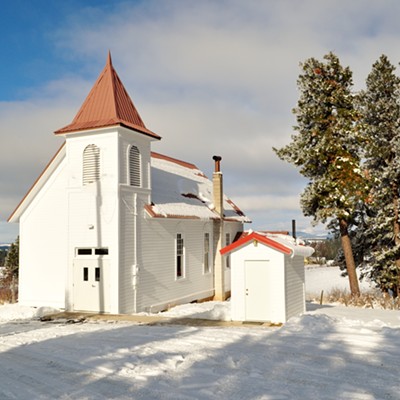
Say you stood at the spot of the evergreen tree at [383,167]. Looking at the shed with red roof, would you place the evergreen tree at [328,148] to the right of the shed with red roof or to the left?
right

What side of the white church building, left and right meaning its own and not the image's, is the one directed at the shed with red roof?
left

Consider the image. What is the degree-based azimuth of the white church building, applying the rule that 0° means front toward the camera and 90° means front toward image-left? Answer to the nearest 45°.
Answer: approximately 45°

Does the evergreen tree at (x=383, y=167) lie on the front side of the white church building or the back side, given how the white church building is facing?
on the back side
